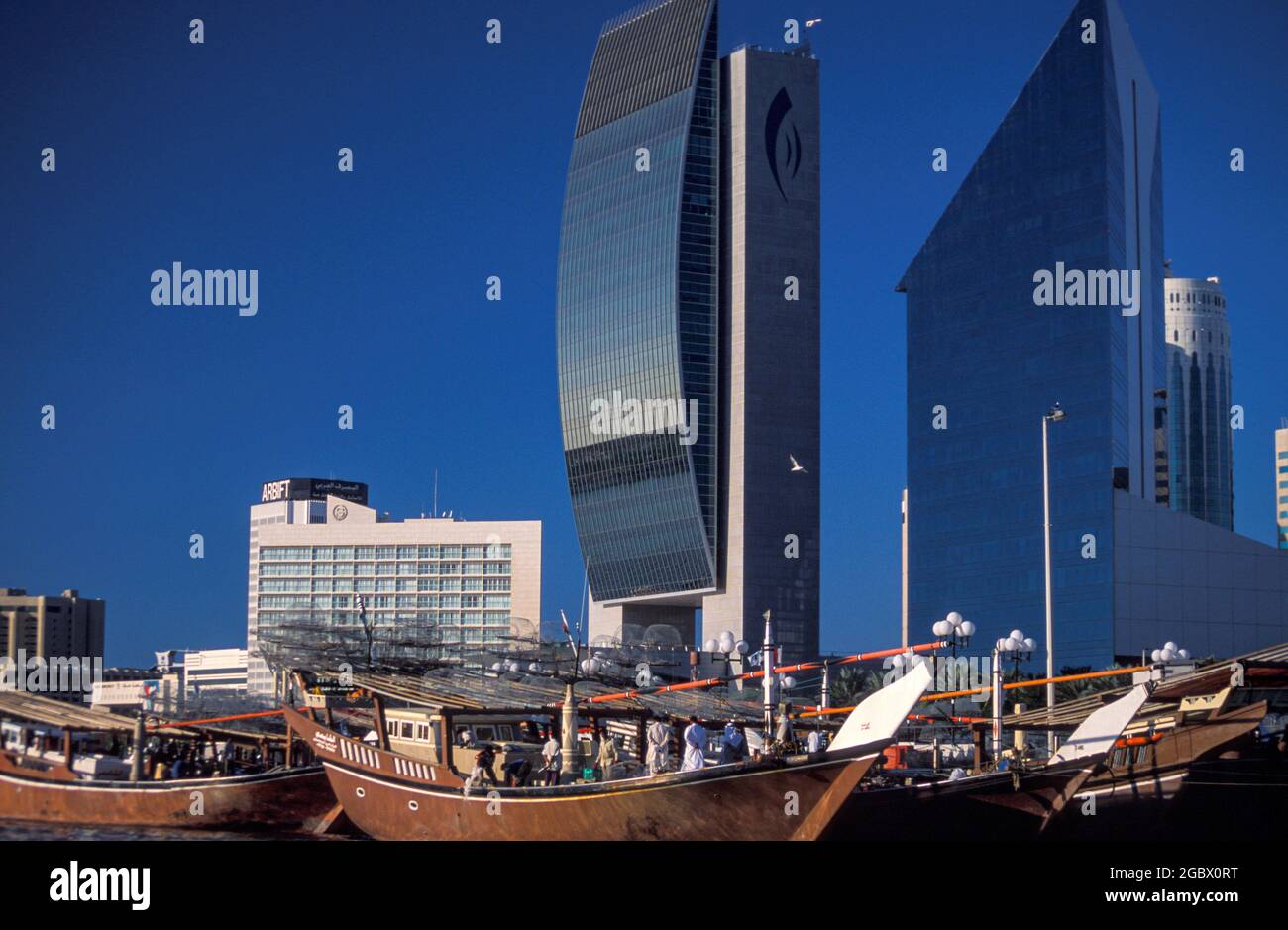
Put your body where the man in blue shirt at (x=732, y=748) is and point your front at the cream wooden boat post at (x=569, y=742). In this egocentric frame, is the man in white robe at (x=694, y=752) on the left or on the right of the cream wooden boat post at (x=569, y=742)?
left

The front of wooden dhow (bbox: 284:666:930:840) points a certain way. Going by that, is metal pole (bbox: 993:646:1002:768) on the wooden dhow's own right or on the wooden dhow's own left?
on the wooden dhow's own left

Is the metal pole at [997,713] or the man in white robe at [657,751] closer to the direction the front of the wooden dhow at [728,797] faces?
the metal pole

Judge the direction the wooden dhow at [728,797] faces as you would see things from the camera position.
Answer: facing to the right of the viewer
